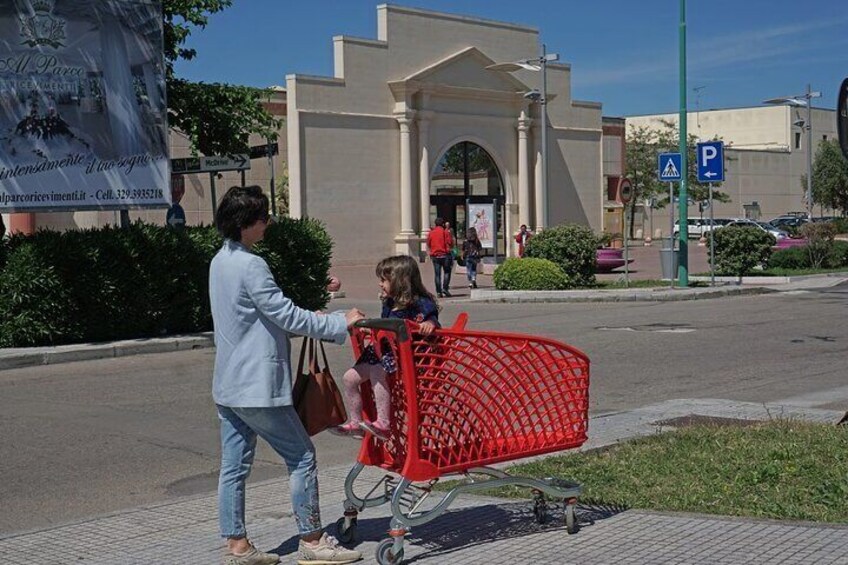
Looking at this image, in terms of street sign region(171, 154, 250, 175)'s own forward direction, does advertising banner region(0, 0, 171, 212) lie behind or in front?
in front

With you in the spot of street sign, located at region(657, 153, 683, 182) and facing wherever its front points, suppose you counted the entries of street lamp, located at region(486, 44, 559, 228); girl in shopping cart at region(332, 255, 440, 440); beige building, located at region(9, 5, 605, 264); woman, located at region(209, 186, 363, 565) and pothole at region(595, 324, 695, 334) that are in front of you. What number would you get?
3

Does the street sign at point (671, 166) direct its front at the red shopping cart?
yes

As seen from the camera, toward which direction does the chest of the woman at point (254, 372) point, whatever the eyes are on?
to the viewer's right

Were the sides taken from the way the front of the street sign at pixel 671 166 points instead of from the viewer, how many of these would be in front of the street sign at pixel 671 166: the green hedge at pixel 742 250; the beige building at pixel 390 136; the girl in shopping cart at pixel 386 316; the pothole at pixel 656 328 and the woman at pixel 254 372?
3

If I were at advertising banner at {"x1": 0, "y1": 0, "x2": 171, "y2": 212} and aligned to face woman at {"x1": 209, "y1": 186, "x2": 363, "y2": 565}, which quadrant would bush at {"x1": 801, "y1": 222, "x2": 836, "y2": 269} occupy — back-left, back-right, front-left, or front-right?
back-left

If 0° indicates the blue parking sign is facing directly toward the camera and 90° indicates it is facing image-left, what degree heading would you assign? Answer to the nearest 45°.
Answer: approximately 0°

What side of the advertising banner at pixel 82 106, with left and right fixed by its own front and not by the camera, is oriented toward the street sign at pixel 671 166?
left

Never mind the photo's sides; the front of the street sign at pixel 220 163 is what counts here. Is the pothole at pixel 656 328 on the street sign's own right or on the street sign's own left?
on the street sign's own left

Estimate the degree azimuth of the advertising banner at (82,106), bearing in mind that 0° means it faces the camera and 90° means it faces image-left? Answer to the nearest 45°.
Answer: approximately 0°

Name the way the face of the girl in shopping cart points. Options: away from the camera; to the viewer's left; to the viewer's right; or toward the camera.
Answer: to the viewer's left
